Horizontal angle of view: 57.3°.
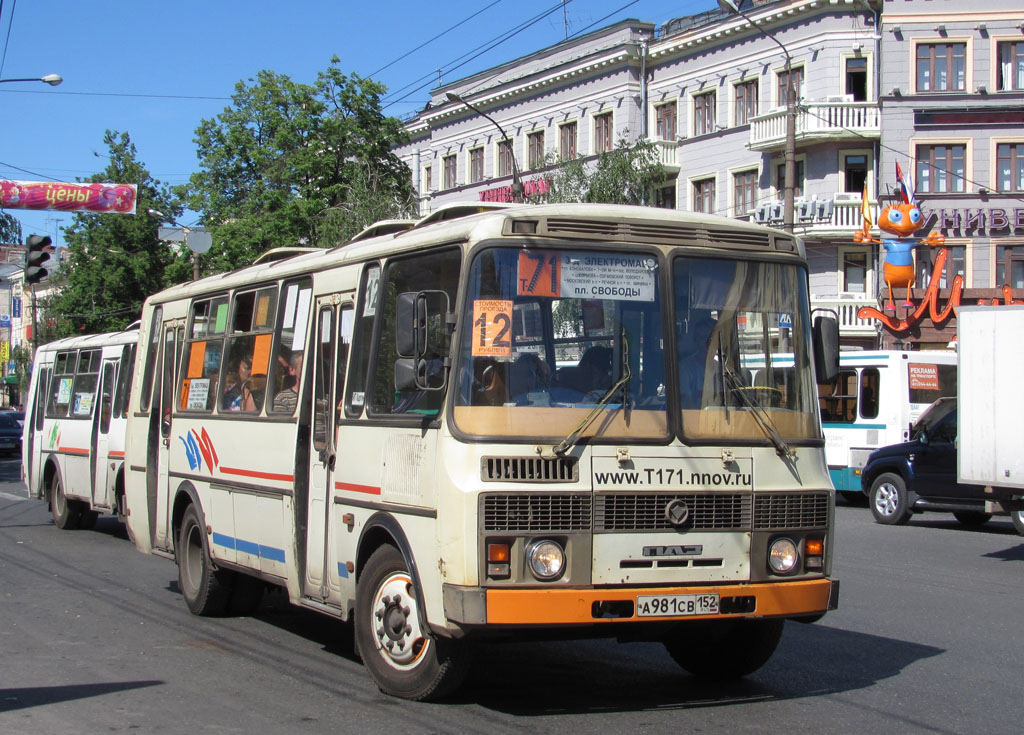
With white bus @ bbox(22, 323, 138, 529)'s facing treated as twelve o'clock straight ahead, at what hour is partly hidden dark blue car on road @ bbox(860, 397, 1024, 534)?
The partly hidden dark blue car on road is roughly at 11 o'clock from the white bus.

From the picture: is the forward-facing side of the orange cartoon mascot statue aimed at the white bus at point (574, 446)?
yes

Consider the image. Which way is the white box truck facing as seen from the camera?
to the viewer's right

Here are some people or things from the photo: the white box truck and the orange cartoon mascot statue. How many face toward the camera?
1

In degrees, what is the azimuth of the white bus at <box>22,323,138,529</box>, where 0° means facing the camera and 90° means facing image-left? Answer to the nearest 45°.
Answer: approximately 315°

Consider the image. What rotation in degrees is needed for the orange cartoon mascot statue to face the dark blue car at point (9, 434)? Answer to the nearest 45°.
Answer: approximately 90° to its right

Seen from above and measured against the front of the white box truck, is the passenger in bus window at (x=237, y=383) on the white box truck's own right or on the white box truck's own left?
on the white box truck's own right

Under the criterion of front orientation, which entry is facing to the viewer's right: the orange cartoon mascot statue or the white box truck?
the white box truck

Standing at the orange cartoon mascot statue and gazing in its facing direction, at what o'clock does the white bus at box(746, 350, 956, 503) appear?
The white bus is roughly at 12 o'clock from the orange cartoon mascot statue.

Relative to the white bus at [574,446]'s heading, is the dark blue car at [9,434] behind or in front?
behind
